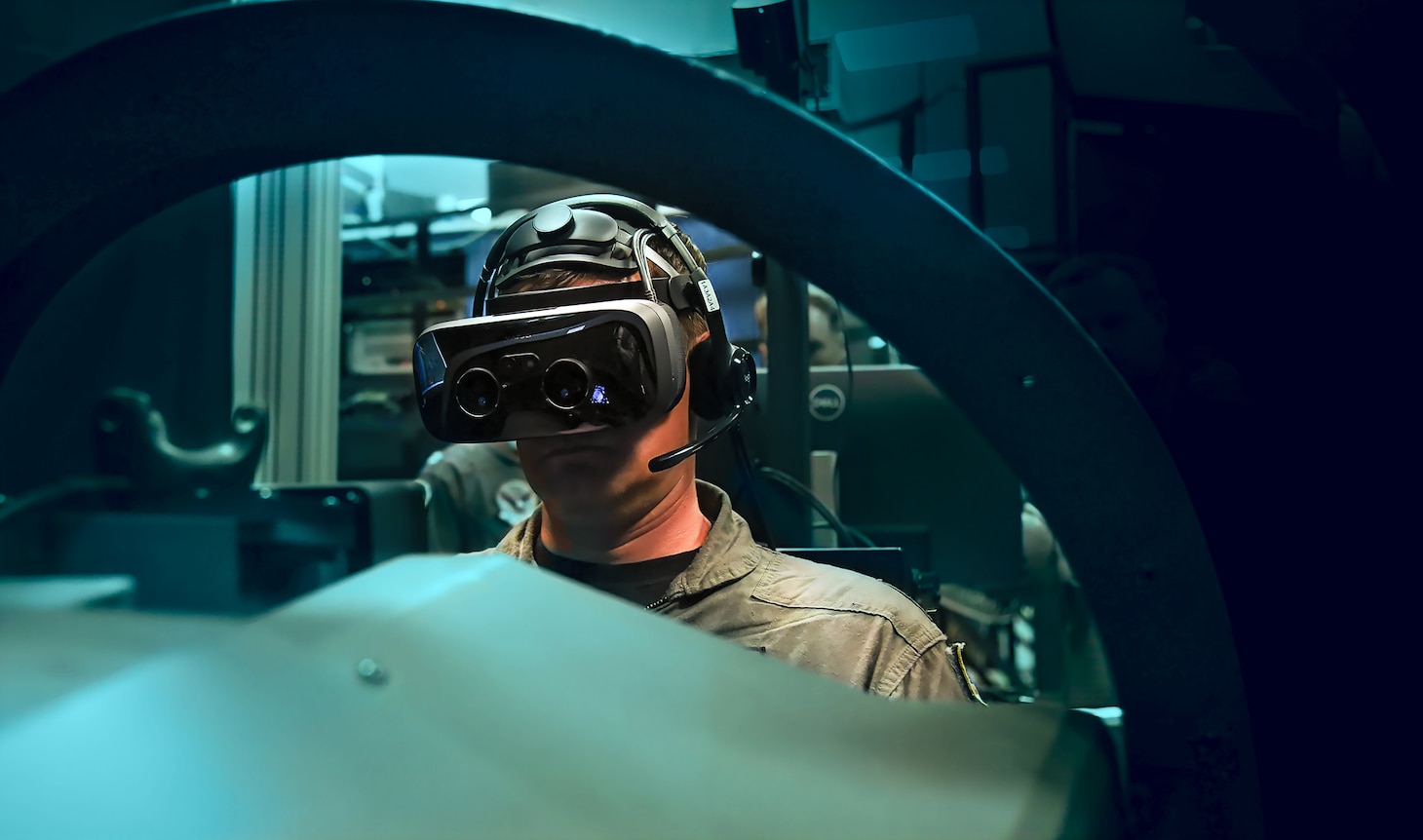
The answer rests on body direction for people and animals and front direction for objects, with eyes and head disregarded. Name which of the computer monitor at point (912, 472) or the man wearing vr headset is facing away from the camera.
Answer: the computer monitor

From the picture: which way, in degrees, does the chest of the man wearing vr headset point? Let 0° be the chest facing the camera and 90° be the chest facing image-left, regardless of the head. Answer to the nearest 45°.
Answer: approximately 45°

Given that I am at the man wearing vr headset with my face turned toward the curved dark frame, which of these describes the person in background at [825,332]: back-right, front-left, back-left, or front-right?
back-left

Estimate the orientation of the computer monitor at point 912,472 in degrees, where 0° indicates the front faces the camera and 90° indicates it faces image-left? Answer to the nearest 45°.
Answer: approximately 180°

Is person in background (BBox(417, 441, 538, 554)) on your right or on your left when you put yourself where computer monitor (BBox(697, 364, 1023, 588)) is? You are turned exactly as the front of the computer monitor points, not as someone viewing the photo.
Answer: on your left

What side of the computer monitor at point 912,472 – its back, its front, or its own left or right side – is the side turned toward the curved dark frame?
back

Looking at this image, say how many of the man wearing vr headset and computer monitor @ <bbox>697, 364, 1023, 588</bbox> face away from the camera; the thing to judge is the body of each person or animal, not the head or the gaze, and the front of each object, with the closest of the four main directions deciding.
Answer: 1
